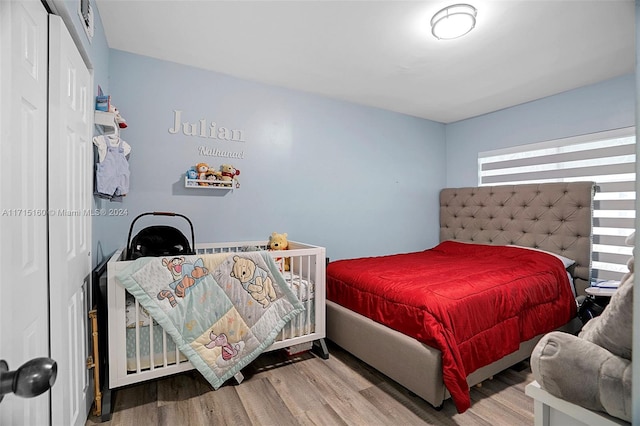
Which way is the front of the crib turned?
toward the camera

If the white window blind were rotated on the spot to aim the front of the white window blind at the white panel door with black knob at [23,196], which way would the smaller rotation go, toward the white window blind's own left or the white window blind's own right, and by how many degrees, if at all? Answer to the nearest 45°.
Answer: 0° — it already faces it

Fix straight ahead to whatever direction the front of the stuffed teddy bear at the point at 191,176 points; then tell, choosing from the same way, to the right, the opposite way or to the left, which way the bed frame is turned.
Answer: to the right

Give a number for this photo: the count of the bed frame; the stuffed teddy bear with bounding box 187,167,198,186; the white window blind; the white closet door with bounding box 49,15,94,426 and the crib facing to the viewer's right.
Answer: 1

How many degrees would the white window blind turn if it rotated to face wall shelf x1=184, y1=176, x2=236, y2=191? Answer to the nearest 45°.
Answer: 0° — it already faces it

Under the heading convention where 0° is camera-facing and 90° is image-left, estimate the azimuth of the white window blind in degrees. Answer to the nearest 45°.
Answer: approximately 45°

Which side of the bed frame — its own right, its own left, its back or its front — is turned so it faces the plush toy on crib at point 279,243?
front

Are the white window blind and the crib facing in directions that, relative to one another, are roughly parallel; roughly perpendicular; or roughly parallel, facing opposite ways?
roughly perpendicular

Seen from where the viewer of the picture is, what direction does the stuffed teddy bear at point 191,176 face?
facing the viewer

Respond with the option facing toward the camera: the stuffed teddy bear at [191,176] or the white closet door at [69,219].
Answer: the stuffed teddy bear

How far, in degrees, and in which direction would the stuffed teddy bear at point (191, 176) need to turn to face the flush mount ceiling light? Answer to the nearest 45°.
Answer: approximately 45° to its left

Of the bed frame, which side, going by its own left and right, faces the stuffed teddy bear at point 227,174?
front

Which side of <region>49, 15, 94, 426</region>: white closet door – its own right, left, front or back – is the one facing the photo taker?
right

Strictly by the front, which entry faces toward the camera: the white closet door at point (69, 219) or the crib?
the crib

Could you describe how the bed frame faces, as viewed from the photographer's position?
facing the viewer and to the left of the viewer
